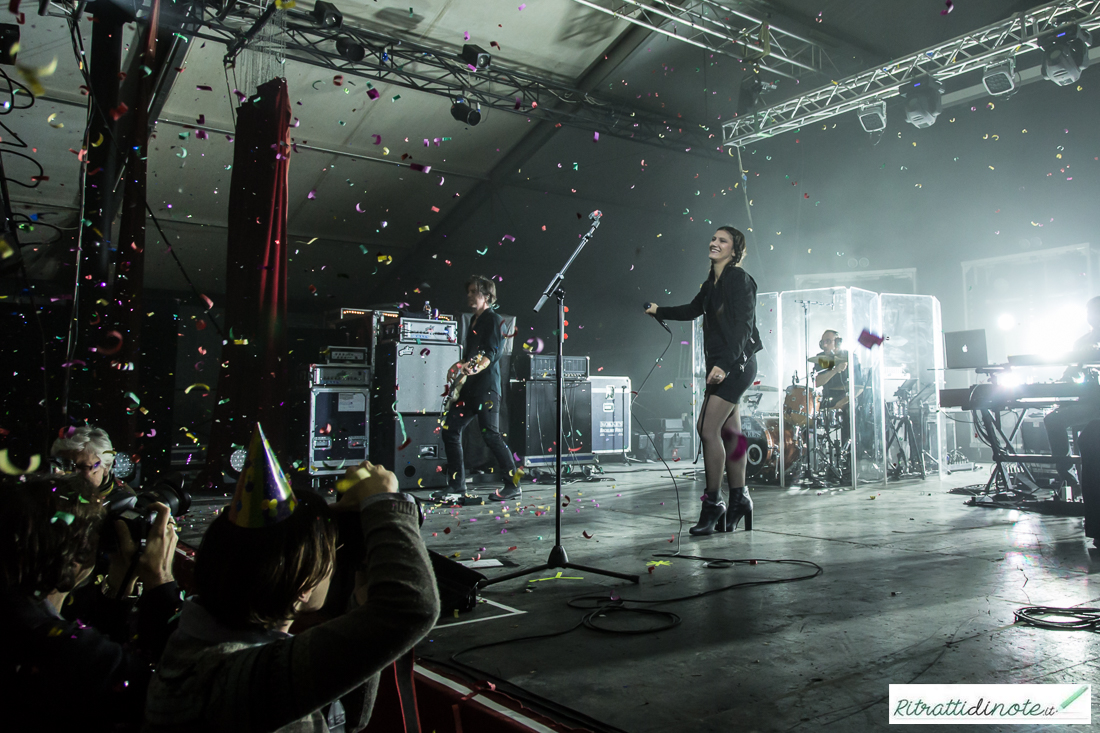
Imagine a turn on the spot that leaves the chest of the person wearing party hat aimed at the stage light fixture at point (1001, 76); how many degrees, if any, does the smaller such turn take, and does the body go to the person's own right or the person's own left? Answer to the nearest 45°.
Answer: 0° — they already face it

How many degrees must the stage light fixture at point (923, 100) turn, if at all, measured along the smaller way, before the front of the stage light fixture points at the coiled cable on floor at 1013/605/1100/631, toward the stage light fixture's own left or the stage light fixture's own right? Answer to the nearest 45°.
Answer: approximately 45° to the stage light fixture's own left

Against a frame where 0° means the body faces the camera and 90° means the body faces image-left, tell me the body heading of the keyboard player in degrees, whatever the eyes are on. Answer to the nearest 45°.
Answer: approximately 90°

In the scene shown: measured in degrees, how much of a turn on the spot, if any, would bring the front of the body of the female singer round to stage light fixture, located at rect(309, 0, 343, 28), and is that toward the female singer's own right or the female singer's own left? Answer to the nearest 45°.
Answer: approximately 45° to the female singer's own right

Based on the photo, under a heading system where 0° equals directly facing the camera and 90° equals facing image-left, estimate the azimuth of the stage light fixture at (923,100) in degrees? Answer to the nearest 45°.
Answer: approximately 45°

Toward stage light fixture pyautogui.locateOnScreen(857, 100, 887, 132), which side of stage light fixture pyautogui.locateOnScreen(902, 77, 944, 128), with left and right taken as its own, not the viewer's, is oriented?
right

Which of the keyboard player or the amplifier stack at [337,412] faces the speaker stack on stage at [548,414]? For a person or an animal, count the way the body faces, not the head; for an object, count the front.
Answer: the keyboard player
